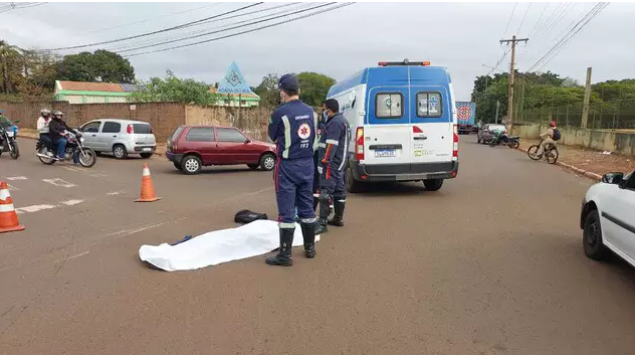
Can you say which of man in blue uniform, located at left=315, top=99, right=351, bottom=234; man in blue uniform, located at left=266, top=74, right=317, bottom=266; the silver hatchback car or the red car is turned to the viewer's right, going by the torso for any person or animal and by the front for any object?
the red car

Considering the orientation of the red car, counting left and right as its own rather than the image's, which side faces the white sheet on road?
right

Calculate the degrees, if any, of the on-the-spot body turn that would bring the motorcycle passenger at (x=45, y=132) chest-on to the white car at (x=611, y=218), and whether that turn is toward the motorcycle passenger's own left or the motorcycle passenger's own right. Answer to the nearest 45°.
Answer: approximately 90° to the motorcycle passenger's own right

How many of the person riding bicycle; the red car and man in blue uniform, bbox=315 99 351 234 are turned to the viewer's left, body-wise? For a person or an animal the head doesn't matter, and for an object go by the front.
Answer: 2

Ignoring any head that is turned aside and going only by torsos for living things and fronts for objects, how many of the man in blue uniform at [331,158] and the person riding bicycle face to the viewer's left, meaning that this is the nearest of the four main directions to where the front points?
2

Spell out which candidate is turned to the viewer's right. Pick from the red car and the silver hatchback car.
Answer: the red car

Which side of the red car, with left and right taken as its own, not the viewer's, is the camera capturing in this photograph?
right

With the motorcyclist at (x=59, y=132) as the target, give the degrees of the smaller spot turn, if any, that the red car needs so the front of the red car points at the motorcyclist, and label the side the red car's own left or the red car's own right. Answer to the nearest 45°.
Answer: approximately 180°

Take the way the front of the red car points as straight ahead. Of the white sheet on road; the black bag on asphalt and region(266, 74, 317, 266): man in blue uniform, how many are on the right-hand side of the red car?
3

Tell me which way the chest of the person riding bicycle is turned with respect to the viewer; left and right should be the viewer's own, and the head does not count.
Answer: facing to the left of the viewer

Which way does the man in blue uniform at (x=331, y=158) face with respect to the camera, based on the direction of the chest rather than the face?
to the viewer's left
